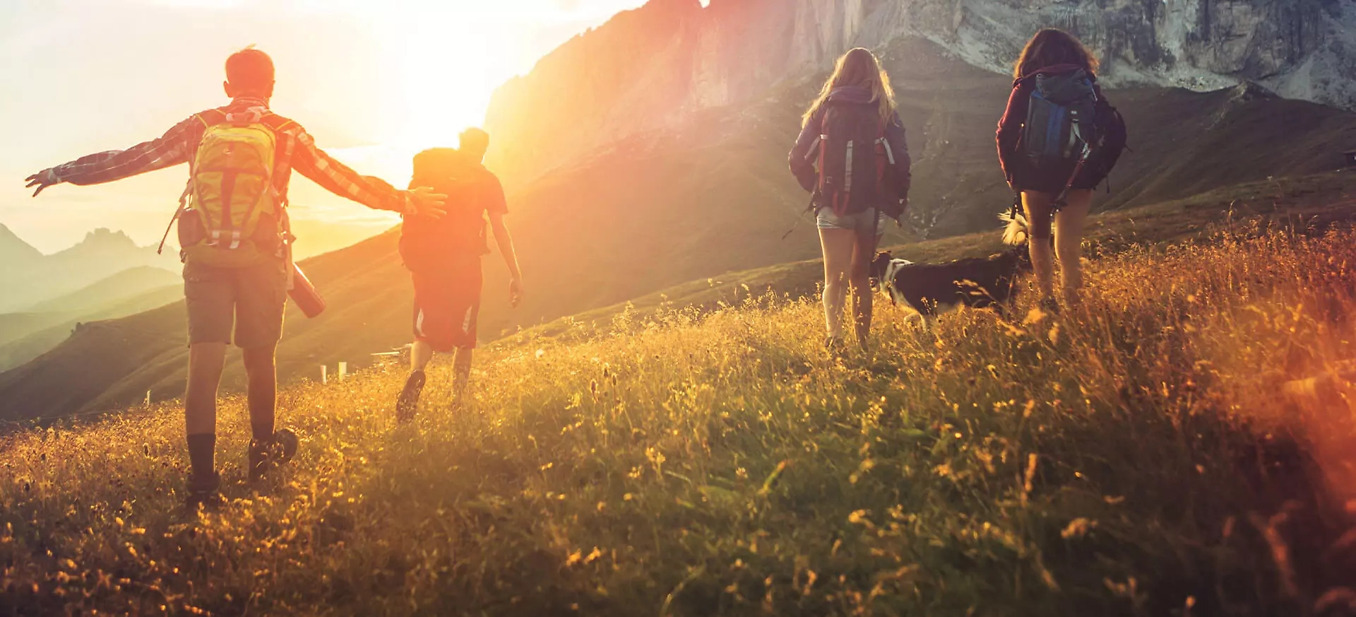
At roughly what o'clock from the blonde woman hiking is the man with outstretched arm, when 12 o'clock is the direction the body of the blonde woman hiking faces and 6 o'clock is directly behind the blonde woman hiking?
The man with outstretched arm is roughly at 8 o'clock from the blonde woman hiking.

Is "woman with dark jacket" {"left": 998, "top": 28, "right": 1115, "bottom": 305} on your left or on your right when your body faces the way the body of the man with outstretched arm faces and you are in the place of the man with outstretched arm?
on your right

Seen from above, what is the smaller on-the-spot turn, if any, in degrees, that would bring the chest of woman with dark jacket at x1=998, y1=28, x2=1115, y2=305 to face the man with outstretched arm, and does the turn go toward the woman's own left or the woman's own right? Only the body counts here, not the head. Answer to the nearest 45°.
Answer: approximately 135° to the woman's own left

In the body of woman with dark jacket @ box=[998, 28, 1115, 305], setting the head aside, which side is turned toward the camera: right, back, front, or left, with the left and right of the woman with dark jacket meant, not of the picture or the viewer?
back

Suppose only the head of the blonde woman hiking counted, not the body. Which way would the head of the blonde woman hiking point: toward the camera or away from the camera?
away from the camera

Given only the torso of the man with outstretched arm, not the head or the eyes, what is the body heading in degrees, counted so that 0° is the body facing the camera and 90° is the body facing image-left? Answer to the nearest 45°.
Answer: approximately 180°

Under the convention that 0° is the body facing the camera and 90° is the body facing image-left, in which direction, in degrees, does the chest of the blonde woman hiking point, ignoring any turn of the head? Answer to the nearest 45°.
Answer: approximately 180°

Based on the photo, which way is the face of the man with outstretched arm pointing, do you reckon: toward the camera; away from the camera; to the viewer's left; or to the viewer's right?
away from the camera

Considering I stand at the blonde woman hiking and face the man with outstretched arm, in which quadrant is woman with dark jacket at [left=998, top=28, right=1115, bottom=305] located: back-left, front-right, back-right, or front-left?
back-left

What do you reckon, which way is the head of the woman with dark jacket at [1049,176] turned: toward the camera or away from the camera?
away from the camera

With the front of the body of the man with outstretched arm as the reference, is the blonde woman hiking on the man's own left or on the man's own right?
on the man's own right

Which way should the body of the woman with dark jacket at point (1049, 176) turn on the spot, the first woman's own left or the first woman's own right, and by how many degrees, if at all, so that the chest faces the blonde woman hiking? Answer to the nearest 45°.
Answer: approximately 90° to the first woman's own left
